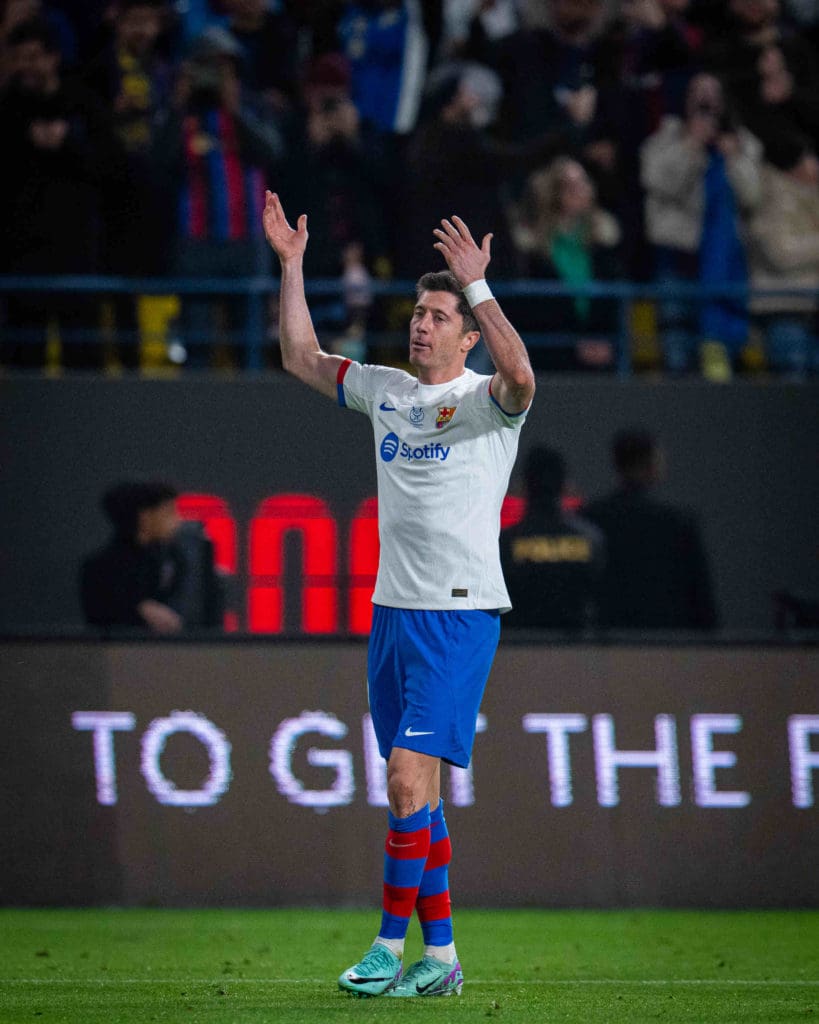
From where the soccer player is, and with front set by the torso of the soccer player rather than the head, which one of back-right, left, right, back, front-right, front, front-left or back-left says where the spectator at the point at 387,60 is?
back-right

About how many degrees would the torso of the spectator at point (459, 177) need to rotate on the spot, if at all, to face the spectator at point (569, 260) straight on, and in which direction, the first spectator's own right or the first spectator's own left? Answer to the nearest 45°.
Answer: approximately 90° to the first spectator's own left

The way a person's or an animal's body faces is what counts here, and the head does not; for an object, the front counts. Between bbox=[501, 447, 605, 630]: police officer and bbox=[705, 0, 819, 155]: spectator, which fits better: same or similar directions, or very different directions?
very different directions

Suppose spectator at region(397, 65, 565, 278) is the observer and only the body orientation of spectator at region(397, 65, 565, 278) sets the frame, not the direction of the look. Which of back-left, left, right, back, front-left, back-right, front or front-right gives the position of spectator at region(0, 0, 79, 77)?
back-right

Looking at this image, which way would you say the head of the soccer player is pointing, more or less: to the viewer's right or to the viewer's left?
to the viewer's left

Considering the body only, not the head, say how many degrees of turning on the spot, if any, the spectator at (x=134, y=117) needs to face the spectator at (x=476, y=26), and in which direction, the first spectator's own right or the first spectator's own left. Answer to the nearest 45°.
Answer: approximately 90° to the first spectator's own left

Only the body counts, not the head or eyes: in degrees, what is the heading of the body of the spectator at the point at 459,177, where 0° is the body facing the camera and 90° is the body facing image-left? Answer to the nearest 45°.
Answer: approximately 315°
